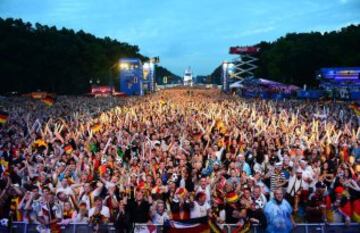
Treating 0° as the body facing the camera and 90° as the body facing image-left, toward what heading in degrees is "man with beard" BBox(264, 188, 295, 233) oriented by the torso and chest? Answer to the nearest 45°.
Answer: approximately 0°
